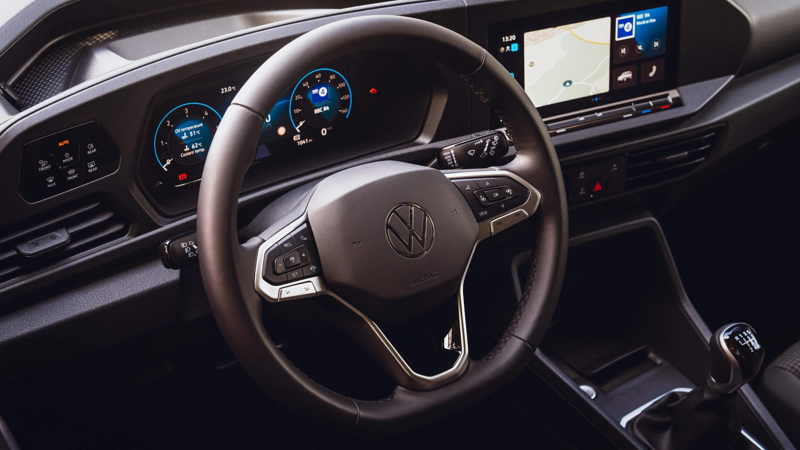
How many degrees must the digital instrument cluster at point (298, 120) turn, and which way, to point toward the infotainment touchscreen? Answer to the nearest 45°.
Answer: approximately 90° to its left

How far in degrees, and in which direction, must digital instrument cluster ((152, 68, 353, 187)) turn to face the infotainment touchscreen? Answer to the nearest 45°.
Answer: approximately 90° to its left

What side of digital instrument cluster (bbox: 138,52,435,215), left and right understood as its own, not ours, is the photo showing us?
front
